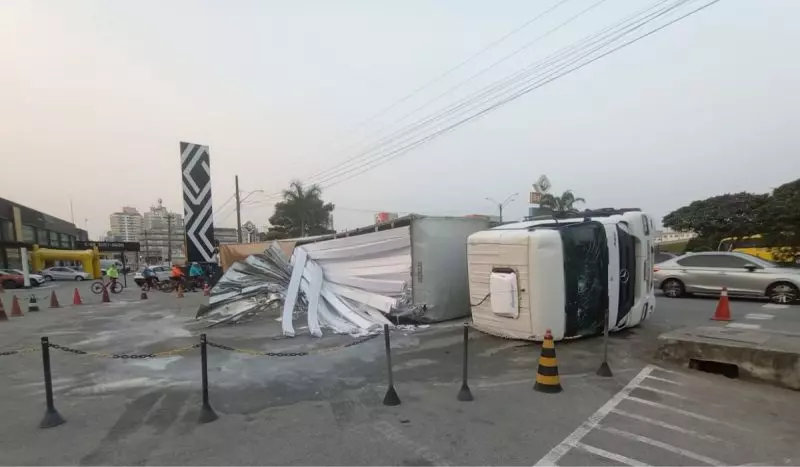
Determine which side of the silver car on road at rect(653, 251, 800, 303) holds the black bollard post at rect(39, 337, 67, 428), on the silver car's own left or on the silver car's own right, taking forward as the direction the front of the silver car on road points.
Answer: on the silver car's own right

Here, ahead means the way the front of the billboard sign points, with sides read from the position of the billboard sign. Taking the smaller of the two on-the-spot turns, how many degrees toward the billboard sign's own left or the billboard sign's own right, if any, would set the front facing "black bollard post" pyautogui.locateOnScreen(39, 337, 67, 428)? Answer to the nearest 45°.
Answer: approximately 45° to the billboard sign's own right

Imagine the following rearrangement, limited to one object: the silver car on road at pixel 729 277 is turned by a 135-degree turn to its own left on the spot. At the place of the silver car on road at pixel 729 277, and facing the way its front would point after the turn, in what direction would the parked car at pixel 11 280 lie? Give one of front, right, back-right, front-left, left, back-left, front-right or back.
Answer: front-left

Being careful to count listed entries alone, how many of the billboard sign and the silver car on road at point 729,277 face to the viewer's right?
1

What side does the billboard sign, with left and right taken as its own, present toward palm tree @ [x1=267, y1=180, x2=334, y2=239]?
back

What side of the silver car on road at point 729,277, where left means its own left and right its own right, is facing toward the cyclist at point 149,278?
back

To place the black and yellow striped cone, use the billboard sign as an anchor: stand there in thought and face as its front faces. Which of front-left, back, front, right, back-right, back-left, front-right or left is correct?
front-left

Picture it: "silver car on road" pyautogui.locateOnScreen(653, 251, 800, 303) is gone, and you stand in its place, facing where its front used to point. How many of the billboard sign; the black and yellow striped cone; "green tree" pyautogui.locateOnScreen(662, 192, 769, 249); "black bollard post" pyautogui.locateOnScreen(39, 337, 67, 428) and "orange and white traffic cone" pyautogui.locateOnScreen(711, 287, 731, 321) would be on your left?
1

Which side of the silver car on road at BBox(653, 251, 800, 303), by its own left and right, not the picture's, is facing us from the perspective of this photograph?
right

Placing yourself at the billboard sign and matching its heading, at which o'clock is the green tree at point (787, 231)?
The green tree is roughly at 9 o'clock from the billboard sign.

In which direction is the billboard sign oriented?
toward the camera

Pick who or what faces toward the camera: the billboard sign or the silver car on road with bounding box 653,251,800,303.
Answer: the billboard sign
